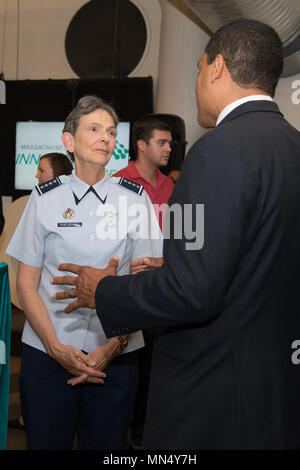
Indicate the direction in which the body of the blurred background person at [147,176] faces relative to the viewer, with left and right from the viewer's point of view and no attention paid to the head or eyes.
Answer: facing the viewer and to the right of the viewer

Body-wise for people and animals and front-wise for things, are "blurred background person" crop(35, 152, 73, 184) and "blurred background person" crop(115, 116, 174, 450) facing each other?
no

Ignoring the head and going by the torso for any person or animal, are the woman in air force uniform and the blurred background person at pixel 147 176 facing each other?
no

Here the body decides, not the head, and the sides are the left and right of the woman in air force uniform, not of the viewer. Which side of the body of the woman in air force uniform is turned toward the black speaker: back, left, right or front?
back

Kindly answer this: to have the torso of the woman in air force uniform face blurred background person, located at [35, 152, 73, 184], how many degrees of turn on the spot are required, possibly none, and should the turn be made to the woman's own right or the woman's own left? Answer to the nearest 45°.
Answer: approximately 180°

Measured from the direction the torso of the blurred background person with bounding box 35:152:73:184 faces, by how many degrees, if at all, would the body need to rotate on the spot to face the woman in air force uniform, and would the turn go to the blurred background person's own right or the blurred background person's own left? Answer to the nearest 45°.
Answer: approximately 90° to the blurred background person's own left

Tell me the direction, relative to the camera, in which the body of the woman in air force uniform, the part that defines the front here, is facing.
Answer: toward the camera

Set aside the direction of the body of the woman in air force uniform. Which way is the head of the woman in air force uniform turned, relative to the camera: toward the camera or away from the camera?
toward the camera

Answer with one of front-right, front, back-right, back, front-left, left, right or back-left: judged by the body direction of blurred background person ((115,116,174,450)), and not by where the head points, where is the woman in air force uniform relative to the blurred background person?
front-right
